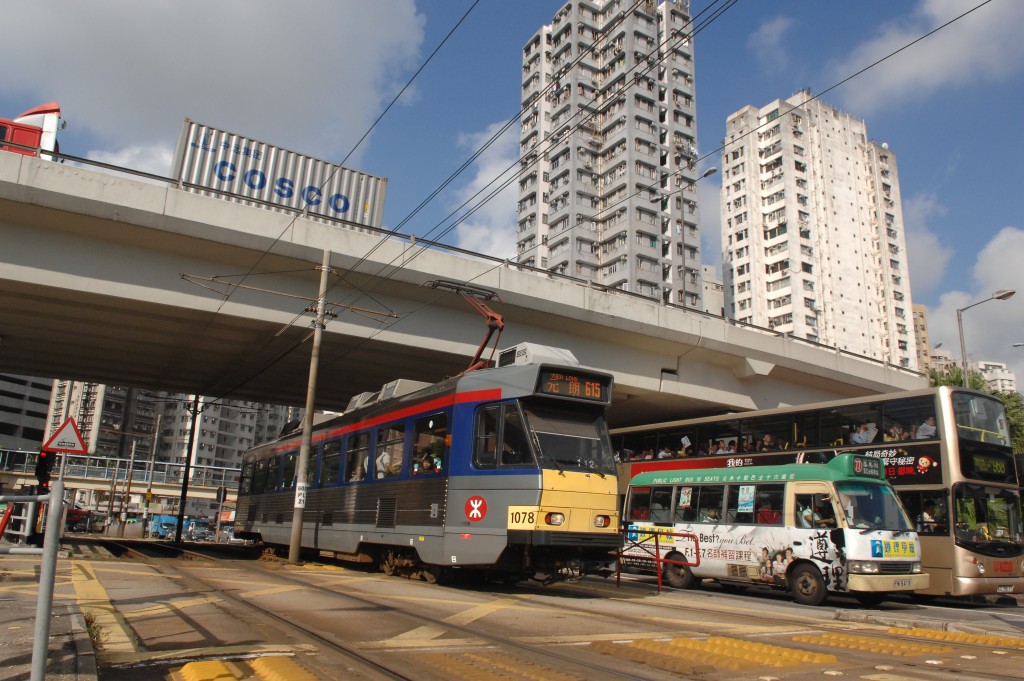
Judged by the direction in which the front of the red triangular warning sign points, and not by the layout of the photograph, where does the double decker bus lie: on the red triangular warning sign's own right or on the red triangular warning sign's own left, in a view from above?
on the red triangular warning sign's own left

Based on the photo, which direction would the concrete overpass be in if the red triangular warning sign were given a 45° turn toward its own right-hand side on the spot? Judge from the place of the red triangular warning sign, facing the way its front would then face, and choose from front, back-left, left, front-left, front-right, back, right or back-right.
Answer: back

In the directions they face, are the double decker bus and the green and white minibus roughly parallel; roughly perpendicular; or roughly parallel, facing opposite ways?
roughly parallel

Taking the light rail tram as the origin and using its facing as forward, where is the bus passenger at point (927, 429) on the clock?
The bus passenger is roughly at 10 o'clock from the light rail tram.

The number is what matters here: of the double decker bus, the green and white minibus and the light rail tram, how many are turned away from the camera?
0

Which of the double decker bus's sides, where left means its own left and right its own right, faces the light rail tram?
right

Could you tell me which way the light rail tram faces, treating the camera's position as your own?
facing the viewer and to the right of the viewer

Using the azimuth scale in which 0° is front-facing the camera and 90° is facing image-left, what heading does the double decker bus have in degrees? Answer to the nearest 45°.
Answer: approximately 315°

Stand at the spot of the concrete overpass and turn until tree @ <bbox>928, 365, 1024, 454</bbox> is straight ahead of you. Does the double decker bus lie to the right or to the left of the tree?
right

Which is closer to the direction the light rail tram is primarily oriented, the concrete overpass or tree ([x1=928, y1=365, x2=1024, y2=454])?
the tree

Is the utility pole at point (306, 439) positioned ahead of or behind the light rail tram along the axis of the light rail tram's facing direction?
behind

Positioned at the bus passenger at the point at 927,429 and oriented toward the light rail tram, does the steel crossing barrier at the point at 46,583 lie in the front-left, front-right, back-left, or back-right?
front-left

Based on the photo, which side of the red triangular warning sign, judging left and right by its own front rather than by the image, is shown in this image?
front

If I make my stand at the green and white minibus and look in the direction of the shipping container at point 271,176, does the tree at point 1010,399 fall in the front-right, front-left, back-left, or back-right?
back-right

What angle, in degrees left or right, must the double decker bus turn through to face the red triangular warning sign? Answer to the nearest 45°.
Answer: approximately 90° to its right
